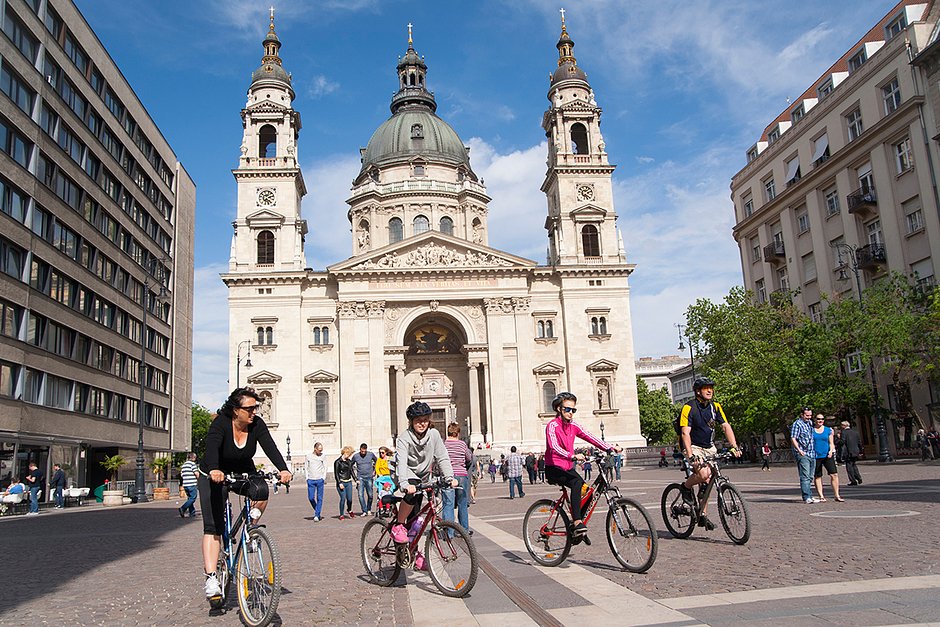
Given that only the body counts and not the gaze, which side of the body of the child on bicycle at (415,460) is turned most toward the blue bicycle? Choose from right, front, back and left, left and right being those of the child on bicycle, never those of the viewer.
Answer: right

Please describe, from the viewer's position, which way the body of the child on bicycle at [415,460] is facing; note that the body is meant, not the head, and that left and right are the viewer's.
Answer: facing the viewer and to the right of the viewer

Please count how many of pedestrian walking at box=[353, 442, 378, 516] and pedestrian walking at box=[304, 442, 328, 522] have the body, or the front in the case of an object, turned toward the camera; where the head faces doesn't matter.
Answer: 2

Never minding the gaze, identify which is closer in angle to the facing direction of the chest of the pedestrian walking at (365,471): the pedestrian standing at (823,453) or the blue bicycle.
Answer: the blue bicycle

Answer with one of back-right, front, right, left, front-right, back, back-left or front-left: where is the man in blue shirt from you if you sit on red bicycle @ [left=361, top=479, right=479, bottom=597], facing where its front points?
left

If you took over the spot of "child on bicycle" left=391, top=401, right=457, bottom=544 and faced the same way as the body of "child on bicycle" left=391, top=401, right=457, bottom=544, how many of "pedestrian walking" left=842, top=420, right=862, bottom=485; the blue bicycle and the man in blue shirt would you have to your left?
2

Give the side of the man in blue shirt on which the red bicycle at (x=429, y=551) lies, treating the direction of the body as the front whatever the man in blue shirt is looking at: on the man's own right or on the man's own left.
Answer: on the man's own right

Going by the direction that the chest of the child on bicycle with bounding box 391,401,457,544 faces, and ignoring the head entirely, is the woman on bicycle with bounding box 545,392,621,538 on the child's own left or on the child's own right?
on the child's own left

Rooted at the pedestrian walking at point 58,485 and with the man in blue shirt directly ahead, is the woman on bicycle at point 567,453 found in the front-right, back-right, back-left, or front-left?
front-right

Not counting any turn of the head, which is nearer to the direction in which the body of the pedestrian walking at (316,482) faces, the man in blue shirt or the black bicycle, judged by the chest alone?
the black bicycle

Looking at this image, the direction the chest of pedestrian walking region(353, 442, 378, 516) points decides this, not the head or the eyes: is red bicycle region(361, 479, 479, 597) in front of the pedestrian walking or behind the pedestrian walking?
in front

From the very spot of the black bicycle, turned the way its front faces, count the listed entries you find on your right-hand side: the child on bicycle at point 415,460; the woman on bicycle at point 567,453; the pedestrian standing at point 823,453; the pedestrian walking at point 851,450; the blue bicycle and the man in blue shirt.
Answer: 3

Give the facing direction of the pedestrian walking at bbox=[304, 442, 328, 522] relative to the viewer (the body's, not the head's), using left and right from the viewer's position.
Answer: facing the viewer

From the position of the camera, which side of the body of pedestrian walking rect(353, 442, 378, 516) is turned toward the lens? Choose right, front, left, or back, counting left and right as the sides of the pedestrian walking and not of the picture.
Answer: front

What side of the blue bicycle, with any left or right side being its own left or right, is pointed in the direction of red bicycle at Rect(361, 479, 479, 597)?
left
